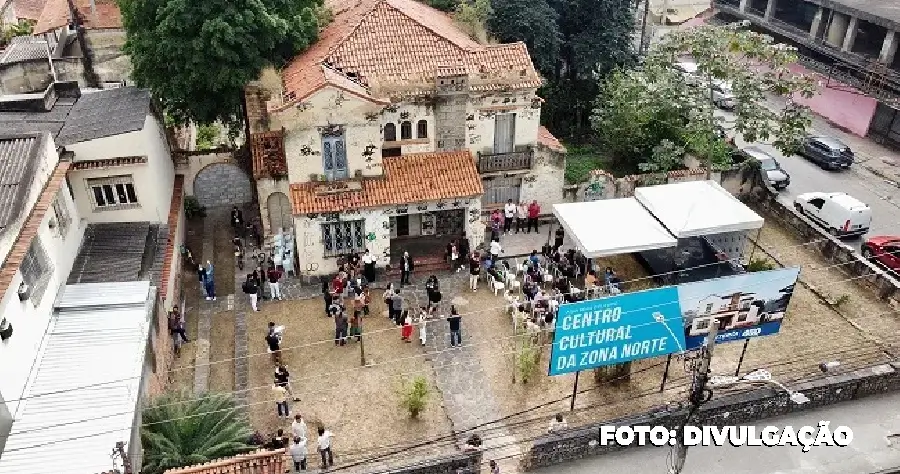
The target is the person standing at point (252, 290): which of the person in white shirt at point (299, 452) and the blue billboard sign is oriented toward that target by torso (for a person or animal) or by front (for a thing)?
the person in white shirt

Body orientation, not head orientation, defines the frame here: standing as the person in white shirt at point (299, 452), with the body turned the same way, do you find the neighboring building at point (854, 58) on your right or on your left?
on your right

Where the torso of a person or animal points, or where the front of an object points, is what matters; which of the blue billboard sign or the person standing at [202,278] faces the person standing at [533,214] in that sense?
the person standing at [202,278]

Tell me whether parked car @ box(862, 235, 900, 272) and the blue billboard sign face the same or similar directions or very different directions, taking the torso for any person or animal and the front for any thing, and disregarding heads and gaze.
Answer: very different directions

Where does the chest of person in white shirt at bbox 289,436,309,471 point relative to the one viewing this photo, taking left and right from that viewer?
facing away from the viewer

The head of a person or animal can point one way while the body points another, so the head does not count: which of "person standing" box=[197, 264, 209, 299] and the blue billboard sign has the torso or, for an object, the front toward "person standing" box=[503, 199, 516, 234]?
"person standing" box=[197, 264, 209, 299]

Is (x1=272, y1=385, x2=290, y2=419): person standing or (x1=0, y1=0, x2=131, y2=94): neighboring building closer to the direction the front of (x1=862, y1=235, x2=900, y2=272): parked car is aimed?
the neighboring building

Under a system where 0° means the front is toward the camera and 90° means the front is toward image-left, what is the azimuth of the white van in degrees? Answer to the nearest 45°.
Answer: approximately 135°
